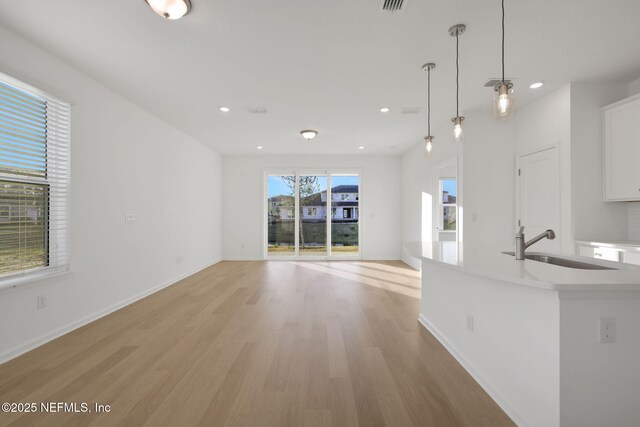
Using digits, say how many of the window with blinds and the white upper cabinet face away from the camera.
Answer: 0

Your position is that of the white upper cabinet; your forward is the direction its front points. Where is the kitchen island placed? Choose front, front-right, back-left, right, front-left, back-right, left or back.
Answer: front-left

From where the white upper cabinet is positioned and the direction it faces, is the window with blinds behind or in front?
in front

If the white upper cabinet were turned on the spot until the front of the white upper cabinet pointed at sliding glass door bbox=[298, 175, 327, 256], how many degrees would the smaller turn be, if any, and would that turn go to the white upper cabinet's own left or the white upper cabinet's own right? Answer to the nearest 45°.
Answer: approximately 45° to the white upper cabinet's own right

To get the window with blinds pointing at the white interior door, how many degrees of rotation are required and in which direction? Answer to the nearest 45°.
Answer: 0° — it already faces it

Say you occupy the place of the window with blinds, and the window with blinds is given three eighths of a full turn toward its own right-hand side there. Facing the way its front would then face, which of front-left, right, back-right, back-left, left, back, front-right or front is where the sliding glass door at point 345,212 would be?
back

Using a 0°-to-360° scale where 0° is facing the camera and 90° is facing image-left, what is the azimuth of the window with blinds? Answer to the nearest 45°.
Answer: approximately 315°

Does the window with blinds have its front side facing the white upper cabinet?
yes

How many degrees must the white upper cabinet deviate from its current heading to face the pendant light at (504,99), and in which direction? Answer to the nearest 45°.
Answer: approximately 45° to its left

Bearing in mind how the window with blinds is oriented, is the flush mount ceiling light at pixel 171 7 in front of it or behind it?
in front

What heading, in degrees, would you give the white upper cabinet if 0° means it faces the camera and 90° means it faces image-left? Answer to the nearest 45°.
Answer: approximately 45°

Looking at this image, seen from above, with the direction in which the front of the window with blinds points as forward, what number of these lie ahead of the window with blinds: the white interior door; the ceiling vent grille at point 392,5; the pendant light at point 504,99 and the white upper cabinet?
4

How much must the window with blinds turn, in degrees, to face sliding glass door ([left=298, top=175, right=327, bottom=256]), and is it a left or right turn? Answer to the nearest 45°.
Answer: approximately 45° to its left

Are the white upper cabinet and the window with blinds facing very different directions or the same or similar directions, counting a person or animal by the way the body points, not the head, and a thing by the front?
very different directions

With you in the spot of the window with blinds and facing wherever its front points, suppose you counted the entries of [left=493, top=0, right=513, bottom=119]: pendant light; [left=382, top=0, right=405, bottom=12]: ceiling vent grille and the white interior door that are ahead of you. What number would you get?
3
